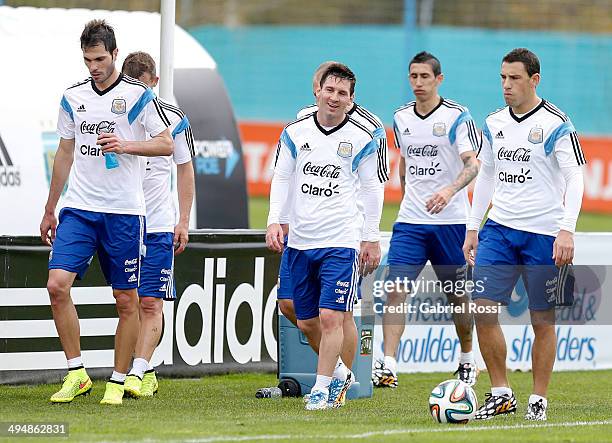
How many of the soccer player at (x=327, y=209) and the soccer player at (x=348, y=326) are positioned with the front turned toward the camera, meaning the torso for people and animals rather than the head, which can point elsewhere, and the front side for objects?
2

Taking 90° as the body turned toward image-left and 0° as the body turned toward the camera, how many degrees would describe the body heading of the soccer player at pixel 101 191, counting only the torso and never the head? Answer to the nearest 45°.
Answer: approximately 45°

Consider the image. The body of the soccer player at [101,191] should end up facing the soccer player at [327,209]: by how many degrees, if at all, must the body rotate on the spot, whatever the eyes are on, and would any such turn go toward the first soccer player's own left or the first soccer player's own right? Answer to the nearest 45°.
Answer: approximately 135° to the first soccer player's own left

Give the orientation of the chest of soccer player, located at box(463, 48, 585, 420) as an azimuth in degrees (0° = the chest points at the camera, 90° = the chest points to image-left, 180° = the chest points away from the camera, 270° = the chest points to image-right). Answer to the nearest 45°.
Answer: approximately 45°

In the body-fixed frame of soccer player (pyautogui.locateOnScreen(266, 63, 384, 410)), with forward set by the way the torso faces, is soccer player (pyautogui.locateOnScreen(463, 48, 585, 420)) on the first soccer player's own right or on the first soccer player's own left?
on the first soccer player's own left

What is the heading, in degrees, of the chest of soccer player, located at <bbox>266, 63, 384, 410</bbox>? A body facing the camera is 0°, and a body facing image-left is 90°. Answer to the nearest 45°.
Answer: approximately 0°
